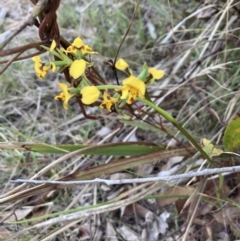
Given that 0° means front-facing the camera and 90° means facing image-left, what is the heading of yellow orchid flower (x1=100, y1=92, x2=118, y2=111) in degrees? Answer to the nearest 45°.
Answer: approximately 45°
